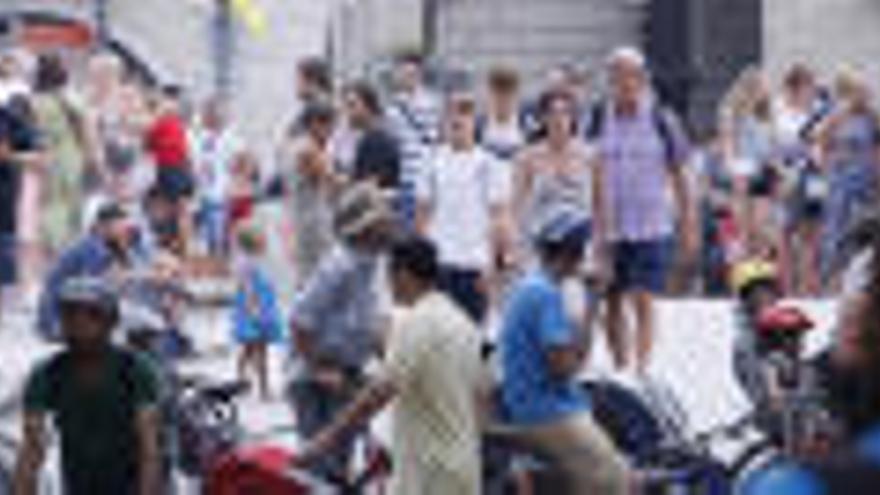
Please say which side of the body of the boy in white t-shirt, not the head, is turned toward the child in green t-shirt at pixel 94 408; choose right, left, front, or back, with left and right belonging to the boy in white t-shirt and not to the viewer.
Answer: front

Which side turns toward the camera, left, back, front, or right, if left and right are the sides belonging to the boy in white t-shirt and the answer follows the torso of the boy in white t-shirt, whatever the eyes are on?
front

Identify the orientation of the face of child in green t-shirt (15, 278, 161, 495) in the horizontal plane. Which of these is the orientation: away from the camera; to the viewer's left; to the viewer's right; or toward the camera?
toward the camera

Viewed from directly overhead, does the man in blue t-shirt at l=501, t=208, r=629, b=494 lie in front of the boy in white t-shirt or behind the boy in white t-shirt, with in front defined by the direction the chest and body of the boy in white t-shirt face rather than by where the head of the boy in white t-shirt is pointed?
in front

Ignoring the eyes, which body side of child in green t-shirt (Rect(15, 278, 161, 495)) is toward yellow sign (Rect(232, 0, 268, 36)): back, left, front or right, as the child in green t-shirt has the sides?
back

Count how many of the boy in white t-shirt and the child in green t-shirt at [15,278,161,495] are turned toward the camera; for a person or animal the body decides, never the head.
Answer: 2

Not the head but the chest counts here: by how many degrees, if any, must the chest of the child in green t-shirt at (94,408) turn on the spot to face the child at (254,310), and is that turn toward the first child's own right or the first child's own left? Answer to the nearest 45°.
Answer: approximately 180°

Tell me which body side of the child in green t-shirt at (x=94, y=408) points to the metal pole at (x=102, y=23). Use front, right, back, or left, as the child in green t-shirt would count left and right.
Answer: back

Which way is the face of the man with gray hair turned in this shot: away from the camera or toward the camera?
toward the camera

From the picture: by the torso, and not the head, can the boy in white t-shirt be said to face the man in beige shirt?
yes

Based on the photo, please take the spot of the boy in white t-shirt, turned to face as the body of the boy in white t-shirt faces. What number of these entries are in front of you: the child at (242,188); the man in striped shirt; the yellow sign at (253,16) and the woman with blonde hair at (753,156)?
0

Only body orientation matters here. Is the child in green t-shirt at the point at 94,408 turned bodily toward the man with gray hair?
no

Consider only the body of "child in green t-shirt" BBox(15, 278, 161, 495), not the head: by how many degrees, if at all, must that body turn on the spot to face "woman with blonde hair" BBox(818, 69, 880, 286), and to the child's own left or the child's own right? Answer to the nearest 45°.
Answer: approximately 135° to the child's own left

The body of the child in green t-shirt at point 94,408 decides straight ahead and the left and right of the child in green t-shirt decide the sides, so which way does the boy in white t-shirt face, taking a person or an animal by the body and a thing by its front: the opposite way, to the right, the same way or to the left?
the same way

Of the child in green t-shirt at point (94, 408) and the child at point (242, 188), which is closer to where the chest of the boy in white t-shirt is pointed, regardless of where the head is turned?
the child in green t-shirt

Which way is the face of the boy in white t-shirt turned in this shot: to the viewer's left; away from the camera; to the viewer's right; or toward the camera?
toward the camera

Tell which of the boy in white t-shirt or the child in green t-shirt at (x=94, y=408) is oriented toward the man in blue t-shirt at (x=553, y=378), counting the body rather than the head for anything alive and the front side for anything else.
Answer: the boy in white t-shirt

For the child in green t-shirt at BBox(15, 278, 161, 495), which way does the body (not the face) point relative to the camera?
toward the camera

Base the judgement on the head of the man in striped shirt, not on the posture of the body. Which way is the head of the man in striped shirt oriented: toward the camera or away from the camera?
toward the camera

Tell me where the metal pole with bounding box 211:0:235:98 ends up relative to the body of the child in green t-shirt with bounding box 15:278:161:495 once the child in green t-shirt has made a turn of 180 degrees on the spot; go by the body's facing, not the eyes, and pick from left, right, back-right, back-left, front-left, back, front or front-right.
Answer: front
